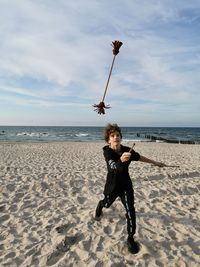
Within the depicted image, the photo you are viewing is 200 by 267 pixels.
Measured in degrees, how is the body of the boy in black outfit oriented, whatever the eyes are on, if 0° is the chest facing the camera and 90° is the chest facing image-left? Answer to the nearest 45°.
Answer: approximately 315°
